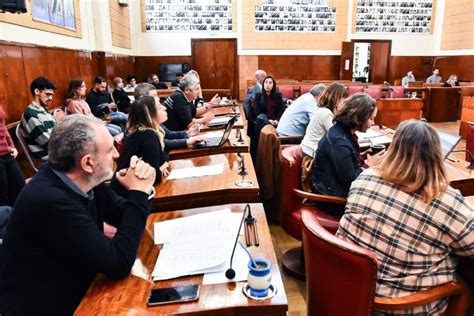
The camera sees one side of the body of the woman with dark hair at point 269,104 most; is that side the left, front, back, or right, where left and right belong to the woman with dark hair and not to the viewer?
front

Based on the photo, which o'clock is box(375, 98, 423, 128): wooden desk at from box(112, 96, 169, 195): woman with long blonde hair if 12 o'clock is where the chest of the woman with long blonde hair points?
The wooden desk is roughly at 12 o'clock from the woman with long blonde hair.

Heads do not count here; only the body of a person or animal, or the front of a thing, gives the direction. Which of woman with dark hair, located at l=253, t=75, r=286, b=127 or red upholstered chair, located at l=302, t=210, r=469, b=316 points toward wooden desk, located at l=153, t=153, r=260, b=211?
the woman with dark hair

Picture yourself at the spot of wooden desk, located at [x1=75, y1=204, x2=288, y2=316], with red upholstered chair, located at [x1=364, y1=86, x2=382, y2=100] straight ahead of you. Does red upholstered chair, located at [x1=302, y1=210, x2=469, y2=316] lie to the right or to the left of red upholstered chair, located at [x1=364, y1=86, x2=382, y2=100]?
right

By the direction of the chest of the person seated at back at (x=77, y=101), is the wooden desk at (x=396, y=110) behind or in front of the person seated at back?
in front

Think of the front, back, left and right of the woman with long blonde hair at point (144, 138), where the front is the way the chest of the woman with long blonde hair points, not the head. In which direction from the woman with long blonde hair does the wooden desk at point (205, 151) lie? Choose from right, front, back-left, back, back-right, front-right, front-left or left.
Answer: front

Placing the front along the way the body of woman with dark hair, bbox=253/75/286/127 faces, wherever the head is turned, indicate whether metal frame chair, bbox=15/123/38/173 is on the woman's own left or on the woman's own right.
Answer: on the woman's own right

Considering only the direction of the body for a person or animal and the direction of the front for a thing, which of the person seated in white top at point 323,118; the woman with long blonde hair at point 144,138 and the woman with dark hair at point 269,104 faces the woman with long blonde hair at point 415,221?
the woman with dark hair

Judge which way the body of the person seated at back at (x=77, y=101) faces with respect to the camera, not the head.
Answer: to the viewer's right

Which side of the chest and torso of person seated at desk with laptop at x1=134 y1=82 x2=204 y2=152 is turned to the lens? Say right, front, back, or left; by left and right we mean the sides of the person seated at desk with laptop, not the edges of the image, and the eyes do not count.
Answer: right

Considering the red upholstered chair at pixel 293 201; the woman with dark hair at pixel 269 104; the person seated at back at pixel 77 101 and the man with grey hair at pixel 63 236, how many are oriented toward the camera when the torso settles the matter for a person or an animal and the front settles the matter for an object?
1

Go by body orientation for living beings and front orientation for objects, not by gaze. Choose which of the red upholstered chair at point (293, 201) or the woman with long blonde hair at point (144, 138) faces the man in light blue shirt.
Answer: the woman with long blonde hair

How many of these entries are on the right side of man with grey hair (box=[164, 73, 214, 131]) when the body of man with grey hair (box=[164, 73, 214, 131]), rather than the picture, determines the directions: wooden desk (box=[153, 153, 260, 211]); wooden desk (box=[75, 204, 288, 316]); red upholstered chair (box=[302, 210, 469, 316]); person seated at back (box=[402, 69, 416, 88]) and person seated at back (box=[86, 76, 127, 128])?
3
